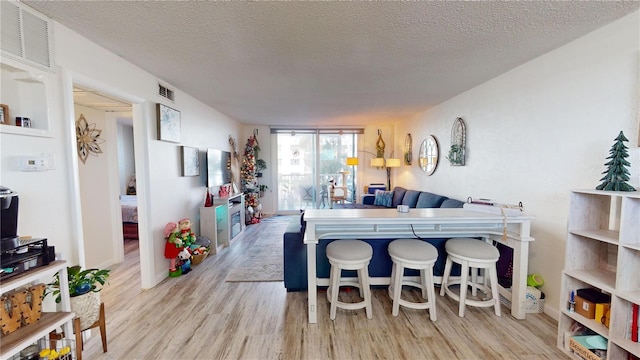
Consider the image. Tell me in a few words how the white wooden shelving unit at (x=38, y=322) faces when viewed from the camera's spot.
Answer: facing the viewer and to the right of the viewer

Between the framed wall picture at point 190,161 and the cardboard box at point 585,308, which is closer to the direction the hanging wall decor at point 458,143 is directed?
the framed wall picture

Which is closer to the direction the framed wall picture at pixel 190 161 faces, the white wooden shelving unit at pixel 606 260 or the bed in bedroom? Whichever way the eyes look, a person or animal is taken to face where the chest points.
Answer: the white wooden shelving unit

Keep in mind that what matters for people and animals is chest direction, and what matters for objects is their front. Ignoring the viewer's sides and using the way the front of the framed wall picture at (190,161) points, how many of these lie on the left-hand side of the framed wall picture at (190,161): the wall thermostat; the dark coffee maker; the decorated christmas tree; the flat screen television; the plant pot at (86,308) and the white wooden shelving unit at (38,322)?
2

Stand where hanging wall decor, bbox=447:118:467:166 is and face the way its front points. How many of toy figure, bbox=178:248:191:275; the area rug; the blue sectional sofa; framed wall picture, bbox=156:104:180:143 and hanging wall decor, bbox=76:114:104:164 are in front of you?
5

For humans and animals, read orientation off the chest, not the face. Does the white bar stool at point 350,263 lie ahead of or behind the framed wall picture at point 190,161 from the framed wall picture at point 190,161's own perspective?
ahead

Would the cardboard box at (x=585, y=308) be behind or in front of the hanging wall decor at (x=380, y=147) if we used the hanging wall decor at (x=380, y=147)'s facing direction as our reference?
in front

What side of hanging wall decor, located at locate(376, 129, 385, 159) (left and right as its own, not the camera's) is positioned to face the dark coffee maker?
front

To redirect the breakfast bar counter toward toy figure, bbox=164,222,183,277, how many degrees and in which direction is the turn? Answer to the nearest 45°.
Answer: approximately 90° to its right

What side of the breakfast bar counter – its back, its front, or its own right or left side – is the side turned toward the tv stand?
right

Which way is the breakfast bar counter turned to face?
toward the camera
